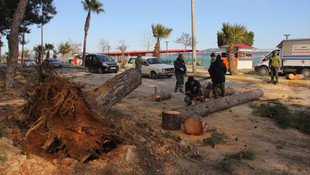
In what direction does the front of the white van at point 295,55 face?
to the viewer's left

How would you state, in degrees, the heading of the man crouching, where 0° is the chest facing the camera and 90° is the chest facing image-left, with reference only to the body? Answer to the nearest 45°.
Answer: approximately 315°

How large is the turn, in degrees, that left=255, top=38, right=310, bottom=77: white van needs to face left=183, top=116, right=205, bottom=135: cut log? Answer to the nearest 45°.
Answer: approximately 90° to its left
